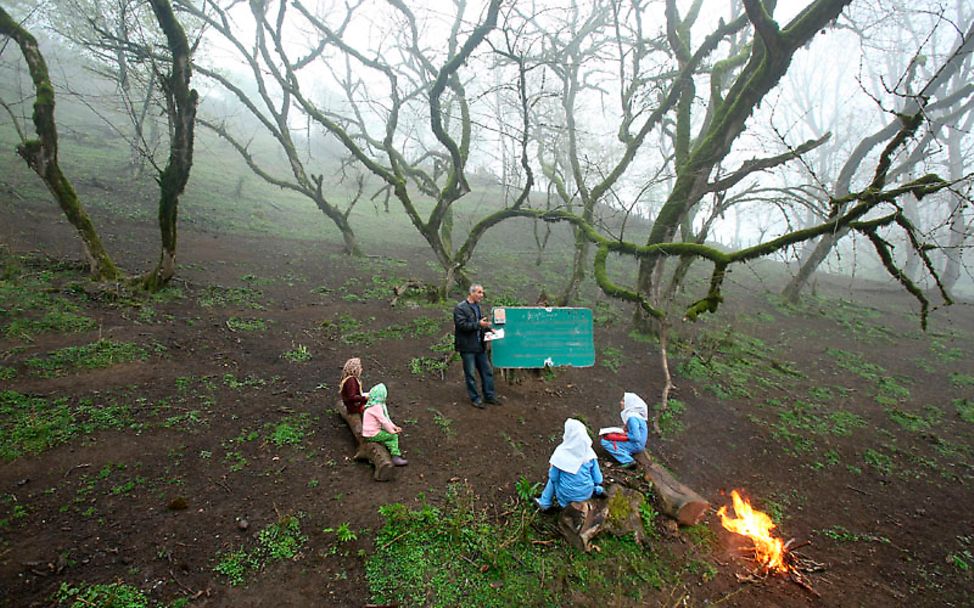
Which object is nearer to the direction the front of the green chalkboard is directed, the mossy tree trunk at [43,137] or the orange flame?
the orange flame

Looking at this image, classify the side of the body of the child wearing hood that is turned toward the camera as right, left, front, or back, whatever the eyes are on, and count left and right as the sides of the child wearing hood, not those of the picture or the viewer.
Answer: right

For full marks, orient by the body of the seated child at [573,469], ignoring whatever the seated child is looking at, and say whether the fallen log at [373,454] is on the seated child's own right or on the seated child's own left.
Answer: on the seated child's own left

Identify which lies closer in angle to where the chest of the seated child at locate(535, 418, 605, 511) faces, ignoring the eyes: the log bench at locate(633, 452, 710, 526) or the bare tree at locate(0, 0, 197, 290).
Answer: the bare tree

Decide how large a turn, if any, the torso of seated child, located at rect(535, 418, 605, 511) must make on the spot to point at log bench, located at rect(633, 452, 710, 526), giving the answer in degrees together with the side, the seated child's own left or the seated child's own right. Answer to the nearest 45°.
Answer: approximately 90° to the seated child's own right

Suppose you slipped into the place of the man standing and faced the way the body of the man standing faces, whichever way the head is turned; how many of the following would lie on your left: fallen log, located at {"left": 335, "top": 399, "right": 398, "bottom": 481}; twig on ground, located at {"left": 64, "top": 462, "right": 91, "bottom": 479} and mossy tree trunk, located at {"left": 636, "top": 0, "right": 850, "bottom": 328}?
1

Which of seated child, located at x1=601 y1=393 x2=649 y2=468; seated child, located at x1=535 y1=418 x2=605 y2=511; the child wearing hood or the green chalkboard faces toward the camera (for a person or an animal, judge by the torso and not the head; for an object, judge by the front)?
the green chalkboard

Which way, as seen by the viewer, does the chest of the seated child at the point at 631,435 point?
to the viewer's left

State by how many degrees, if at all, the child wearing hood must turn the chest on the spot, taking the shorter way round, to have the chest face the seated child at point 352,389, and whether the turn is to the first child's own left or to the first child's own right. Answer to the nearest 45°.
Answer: approximately 135° to the first child's own left

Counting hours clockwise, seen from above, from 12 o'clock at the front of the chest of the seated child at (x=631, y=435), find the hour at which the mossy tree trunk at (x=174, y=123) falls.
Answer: The mossy tree trunk is roughly at 12 o'clock from the seated child.

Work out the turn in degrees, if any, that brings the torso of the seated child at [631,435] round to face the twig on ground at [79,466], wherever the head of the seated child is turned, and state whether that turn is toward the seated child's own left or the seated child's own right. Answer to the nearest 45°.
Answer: approximately 45° to the seated child's own left

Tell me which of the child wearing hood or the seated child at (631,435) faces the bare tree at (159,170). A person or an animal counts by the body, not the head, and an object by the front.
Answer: the seated child

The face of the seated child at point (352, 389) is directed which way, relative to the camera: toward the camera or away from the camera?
away from the camera

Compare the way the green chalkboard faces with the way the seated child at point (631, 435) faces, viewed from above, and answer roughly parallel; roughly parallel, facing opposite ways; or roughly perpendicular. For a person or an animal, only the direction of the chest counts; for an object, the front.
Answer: roughly perpendicular

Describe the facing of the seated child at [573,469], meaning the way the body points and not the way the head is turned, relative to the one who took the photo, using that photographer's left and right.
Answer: facing away from the viewer and to the left of the viewer

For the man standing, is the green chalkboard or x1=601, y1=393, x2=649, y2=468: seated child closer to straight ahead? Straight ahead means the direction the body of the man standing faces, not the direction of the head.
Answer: the seated child
